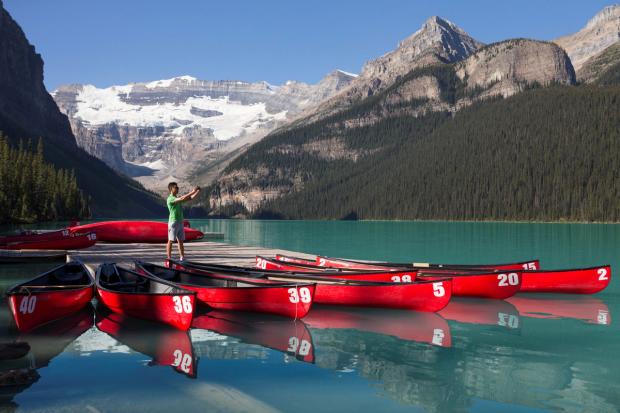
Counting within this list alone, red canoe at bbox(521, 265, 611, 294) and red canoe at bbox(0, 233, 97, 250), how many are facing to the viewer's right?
2

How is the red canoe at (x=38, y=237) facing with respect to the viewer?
to the viewer's right

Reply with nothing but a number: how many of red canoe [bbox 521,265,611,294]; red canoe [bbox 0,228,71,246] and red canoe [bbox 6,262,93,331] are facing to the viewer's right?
2

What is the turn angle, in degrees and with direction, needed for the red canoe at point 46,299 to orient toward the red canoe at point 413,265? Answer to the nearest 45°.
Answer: approximately 135° to its left

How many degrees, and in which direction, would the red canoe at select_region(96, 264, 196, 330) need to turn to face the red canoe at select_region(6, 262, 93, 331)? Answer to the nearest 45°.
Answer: approximately 135° to its right

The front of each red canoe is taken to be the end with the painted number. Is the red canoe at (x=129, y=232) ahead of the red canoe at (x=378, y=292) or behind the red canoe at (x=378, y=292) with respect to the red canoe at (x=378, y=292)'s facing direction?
behind

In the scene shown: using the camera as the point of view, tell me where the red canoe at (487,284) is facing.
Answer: facing to the right of the viewer

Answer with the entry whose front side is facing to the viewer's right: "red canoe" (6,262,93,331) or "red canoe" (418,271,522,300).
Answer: "red canoe" (418,271,522,300)

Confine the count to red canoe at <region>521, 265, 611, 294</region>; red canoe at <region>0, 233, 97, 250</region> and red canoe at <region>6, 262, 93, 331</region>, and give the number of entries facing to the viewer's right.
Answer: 2

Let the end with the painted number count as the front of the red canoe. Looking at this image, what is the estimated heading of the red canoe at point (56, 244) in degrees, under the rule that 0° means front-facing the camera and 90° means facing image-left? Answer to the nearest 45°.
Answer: approximately 270°

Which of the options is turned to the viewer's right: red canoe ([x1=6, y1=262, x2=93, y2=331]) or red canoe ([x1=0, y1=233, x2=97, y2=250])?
red canoe ([x1=0, y1=233, x2=97, y2=250])

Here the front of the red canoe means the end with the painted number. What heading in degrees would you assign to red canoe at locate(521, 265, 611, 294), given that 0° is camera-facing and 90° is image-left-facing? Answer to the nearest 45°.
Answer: approximately 270°
